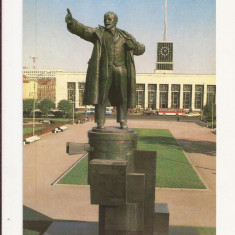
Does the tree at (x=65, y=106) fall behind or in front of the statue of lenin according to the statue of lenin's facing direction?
behind

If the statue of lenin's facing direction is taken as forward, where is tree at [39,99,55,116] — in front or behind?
behind

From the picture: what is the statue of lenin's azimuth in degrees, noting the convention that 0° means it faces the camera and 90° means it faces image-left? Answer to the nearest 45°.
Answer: approximately 0°
